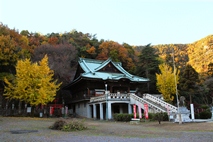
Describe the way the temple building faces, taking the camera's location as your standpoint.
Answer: facing the viewer and to the right of the viewer

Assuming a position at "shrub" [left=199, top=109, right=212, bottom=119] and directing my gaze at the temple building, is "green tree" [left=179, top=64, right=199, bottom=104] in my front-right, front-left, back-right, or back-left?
front-right

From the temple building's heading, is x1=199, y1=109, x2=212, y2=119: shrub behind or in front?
in front

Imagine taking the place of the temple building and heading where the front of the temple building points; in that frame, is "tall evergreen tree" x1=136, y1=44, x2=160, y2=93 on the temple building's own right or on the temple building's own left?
on the temple building's own left

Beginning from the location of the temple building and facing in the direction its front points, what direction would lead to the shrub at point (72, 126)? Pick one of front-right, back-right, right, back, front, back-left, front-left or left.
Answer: front-right

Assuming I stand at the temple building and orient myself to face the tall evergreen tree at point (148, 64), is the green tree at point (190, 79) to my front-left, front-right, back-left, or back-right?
front-right

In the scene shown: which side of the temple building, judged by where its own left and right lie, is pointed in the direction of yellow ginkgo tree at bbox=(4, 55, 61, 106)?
right

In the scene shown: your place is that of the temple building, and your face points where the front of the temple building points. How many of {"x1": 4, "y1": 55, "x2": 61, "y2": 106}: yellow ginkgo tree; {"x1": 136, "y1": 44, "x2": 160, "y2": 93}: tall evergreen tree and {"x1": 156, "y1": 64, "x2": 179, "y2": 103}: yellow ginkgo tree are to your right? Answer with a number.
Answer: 1

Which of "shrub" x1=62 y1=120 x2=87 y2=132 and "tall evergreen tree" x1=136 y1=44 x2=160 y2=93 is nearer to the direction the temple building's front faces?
the shrub

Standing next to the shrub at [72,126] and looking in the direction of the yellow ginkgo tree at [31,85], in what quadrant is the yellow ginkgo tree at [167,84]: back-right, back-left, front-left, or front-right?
front-right

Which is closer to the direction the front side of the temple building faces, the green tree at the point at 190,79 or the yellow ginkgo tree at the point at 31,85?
the green tree

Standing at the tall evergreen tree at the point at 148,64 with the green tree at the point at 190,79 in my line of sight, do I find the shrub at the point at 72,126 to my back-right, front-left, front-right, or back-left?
front-right

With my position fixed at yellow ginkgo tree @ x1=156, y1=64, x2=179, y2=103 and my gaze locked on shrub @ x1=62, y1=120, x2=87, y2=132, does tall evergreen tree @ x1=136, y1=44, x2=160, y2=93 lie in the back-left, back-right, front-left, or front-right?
back-right
